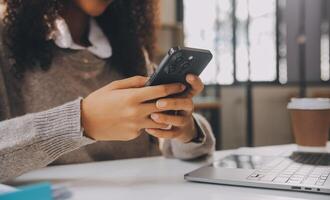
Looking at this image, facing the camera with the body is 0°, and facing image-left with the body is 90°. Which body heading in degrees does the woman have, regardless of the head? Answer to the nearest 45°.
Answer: approximately 315°

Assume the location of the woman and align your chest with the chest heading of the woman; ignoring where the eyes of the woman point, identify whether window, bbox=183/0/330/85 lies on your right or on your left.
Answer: on your left

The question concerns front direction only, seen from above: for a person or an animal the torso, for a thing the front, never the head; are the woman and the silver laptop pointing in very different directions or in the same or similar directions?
very different directions

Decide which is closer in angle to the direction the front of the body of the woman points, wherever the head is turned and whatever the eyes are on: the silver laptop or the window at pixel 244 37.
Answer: the silver laptop

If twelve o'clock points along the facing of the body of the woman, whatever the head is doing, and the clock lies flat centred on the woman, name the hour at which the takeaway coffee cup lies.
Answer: The takeaway coffee cup is roughly at 11 o'clock from the woman.

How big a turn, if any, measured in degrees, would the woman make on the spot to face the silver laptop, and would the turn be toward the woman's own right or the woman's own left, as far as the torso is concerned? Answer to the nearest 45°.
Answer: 0° — they already face it

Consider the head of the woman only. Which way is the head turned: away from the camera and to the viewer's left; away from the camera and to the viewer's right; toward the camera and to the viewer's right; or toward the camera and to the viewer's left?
toward the camera and to the viewer's right
